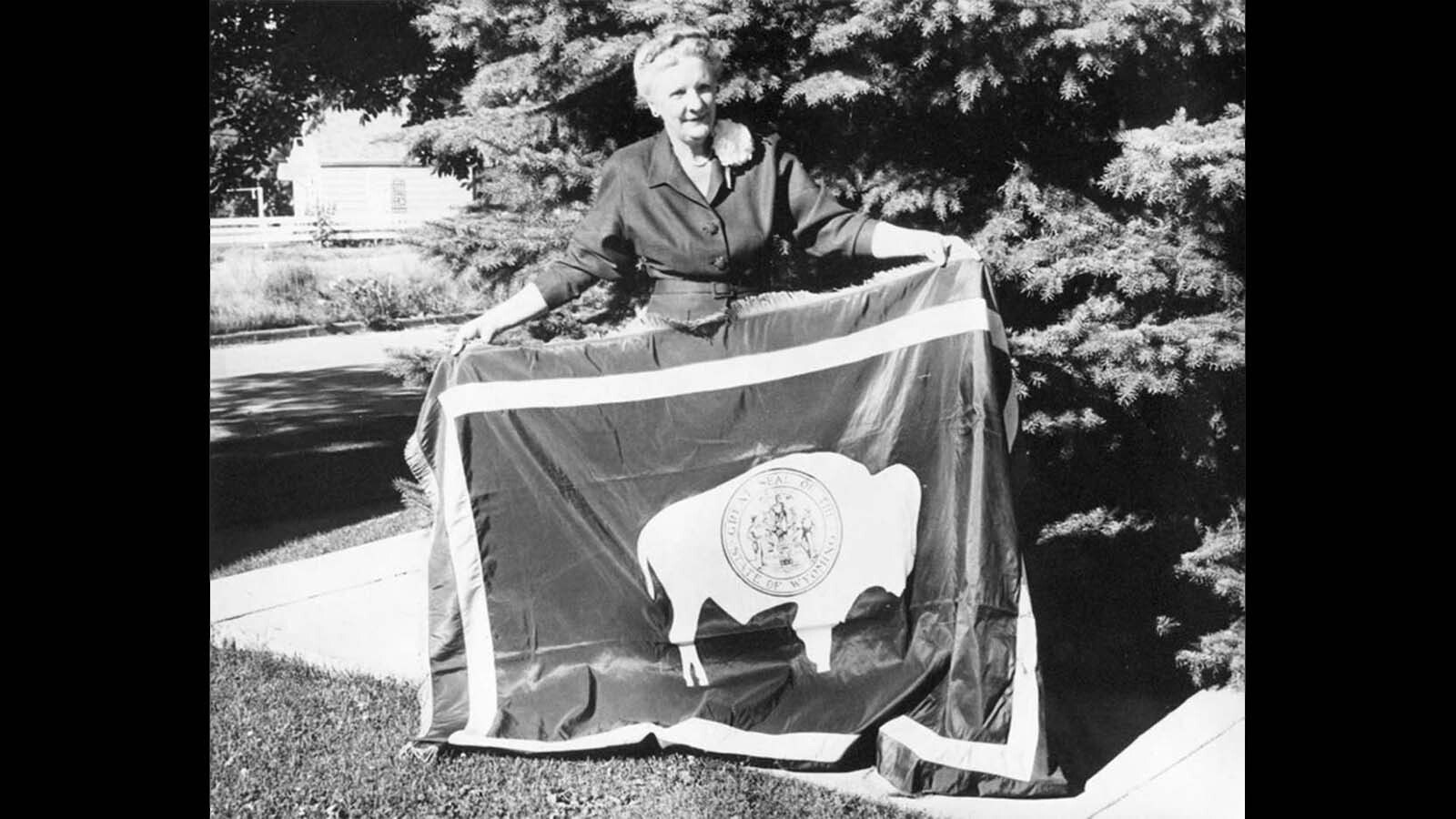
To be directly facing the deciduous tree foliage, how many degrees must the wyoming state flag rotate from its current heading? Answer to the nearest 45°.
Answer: approximately 135° to its right

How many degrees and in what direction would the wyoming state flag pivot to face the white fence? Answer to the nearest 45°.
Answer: approximately 135° to its right

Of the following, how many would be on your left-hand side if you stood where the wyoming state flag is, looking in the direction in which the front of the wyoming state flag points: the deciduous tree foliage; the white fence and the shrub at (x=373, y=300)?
0

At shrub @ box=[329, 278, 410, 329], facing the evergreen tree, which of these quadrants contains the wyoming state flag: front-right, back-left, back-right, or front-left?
front-right

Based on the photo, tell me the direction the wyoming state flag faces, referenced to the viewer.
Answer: facing the viewer

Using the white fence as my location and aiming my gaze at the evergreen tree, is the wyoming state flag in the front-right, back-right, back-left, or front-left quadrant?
front-right

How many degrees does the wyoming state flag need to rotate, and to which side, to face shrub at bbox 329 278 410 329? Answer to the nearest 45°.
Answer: approximately 135° to its right
